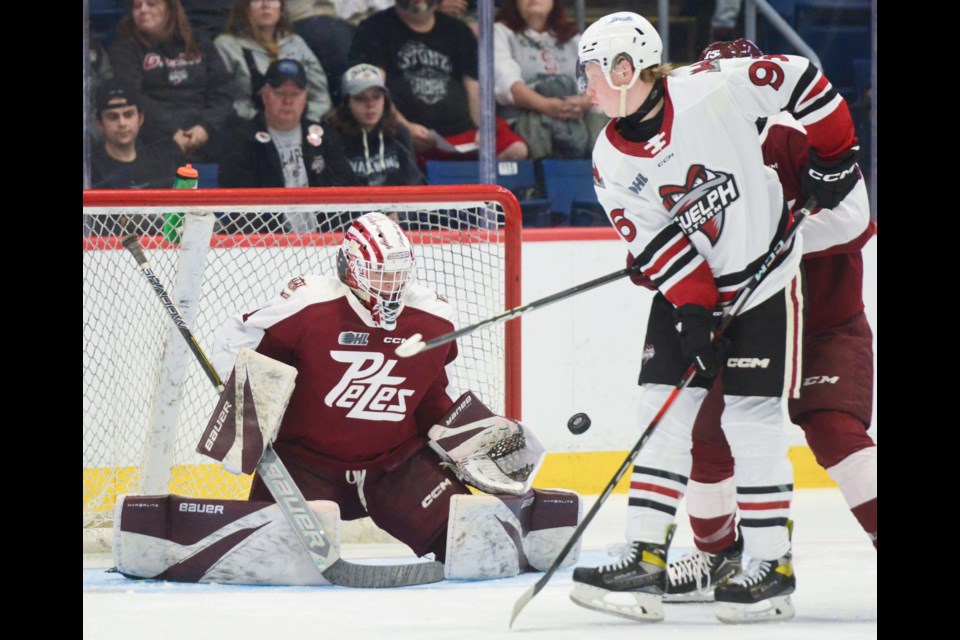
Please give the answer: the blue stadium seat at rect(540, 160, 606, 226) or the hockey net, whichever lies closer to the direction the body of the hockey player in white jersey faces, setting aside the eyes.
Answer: the hockey net

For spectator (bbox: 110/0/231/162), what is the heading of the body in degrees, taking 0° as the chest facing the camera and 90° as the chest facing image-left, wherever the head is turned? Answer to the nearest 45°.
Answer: approximately 0°

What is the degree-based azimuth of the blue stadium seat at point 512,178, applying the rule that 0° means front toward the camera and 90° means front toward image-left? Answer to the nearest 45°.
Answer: approximately 0°

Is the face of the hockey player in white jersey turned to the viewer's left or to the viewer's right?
to the viewer's left

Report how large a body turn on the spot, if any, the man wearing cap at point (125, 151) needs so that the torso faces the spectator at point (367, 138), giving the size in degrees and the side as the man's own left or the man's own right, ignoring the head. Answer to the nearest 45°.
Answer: approximately 90° to the man's own left
